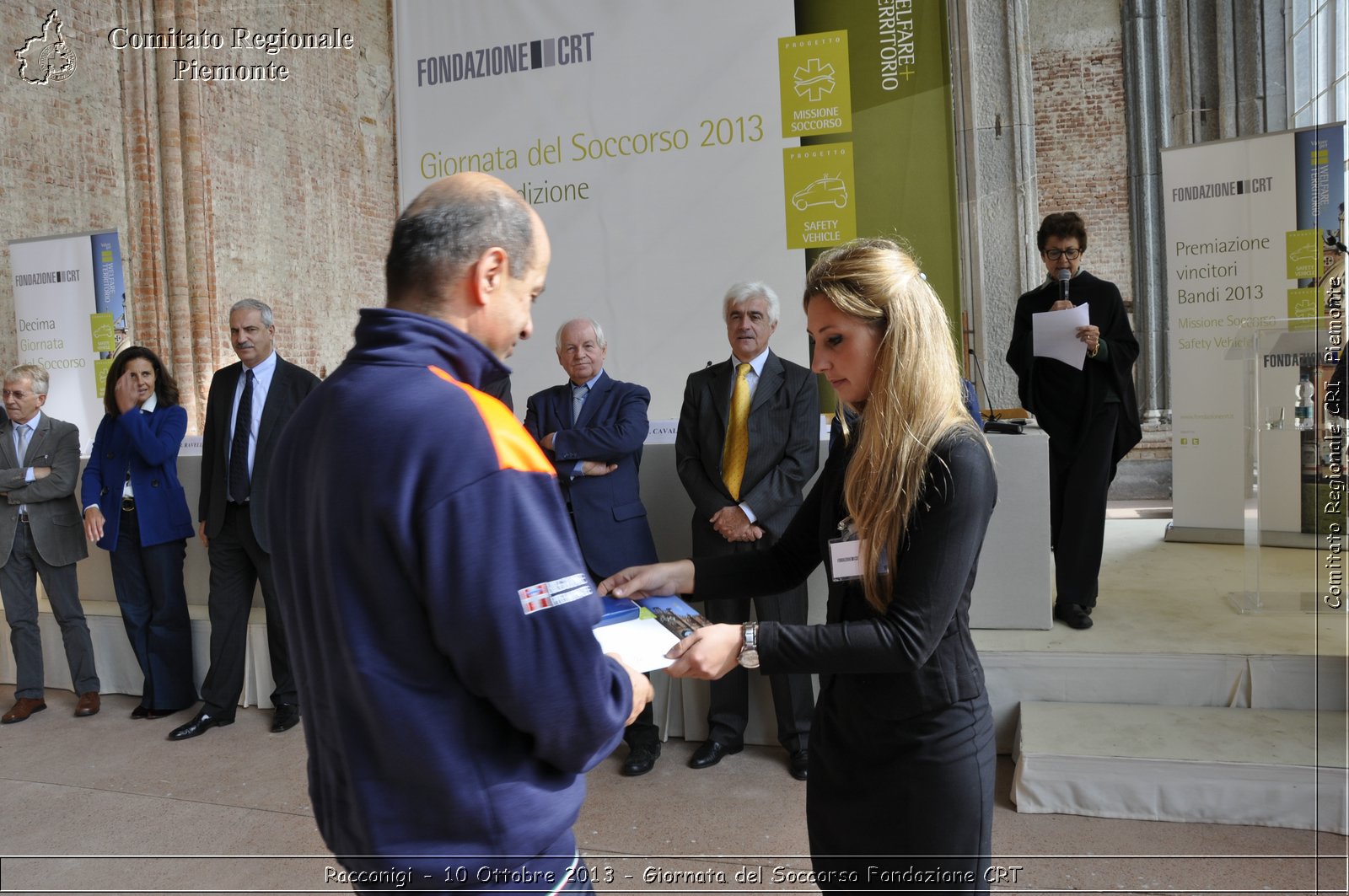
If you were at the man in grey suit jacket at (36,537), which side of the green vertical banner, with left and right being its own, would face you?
right

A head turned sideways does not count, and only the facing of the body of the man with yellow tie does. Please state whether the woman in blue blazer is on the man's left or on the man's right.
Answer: on the man's right

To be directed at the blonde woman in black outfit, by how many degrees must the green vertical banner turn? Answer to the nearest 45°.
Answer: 0° — it already faces them

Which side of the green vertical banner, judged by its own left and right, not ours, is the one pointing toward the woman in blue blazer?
right

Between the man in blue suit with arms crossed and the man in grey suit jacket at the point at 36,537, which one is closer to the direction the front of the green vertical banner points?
the man in blue suit with arms crossed

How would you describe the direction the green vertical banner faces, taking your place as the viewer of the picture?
facing the viewer

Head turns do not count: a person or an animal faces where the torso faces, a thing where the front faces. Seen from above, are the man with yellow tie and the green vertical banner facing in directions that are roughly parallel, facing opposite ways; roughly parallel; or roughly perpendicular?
roughly parallel

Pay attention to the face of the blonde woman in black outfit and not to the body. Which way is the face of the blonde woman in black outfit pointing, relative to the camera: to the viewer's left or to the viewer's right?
to the viewer's left

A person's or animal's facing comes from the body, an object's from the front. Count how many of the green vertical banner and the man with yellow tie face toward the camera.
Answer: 2

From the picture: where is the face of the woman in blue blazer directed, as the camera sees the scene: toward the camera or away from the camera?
toward the camera

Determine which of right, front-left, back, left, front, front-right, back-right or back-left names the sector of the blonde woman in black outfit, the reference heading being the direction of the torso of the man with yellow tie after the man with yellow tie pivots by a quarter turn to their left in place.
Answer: right

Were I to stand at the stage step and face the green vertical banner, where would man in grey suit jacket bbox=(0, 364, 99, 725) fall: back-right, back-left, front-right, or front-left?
front-left

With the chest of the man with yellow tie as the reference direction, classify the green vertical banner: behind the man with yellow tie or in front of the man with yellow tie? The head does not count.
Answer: behind

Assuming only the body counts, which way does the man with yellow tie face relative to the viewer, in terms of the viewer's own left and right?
facing the viewer

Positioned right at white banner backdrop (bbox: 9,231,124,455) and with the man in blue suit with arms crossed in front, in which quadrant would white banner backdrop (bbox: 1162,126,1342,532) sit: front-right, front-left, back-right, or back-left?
front-left
